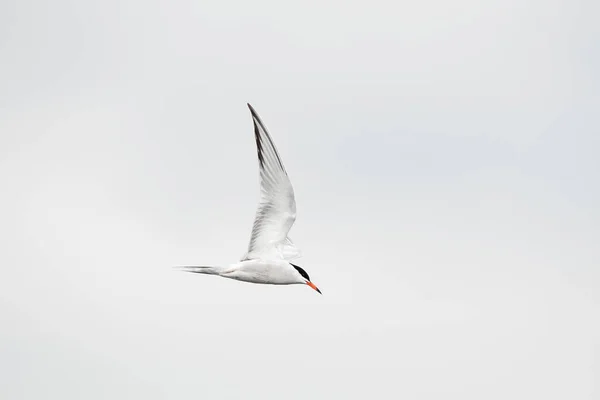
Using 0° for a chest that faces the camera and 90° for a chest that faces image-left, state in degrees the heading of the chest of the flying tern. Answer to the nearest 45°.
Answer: approximately 270°
